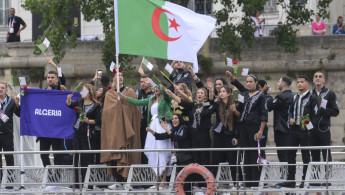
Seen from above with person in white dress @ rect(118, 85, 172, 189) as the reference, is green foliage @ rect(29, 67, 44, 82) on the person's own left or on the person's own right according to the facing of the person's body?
on the person's own right

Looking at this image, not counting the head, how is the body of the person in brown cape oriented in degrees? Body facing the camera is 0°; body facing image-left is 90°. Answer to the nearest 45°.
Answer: approximately 45°

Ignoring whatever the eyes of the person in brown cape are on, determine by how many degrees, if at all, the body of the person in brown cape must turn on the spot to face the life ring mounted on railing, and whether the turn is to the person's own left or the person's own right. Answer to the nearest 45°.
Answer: approximately 90° to the person's own left

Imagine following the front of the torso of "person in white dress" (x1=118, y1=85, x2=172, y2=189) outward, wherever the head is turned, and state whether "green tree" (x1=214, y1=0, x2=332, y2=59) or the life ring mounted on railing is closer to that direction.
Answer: the life ring mounted on railing

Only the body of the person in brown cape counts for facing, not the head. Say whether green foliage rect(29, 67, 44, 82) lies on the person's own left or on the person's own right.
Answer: on the person's own right

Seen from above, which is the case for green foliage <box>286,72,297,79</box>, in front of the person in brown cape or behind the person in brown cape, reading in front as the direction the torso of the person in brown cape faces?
behind

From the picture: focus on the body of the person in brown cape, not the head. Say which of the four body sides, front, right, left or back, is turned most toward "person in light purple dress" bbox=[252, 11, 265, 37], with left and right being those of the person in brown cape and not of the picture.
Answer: back

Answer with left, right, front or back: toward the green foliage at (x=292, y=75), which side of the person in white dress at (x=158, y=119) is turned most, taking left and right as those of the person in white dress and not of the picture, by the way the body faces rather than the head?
back

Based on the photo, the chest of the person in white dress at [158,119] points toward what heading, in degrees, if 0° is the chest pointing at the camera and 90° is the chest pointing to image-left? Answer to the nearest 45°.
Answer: approximately 45°
